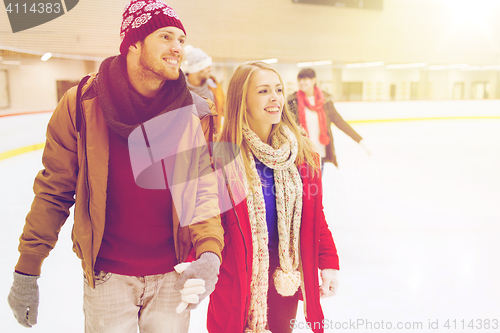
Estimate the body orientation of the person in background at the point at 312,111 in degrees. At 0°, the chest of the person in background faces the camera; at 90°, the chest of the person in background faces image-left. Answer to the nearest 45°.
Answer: approximately 0°

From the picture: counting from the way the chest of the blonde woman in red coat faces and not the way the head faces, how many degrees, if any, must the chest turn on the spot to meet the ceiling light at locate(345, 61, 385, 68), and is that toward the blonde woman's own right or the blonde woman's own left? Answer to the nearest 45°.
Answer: approximately 135° to the blonde woman's own left

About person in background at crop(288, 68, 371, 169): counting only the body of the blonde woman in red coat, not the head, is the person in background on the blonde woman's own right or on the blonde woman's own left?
on the blonde woman's own left

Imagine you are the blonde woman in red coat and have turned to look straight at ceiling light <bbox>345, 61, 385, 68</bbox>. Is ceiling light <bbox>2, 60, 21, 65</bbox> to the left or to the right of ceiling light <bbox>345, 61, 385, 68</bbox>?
left

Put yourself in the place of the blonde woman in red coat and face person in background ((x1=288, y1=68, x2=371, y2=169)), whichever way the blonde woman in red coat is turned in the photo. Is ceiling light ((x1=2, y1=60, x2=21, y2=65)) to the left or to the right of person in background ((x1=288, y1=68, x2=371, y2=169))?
left

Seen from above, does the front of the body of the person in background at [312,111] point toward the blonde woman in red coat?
yes

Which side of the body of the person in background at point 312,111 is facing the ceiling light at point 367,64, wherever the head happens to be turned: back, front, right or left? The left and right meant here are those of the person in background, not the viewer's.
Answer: back

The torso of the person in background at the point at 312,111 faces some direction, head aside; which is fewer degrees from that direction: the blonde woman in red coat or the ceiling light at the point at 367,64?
the blonde woman in red coat

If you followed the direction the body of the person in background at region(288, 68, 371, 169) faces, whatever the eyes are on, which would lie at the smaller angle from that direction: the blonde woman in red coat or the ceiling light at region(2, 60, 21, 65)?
the blonde woman in red coat

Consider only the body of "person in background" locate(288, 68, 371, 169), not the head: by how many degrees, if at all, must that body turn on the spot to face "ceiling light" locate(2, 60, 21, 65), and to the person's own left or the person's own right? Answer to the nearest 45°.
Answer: approximately 135° to the person's own right
